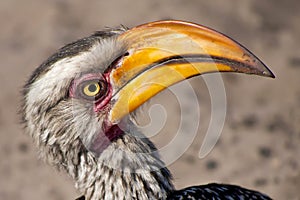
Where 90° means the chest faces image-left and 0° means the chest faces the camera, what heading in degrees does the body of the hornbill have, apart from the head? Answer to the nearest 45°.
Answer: approximately 270°
